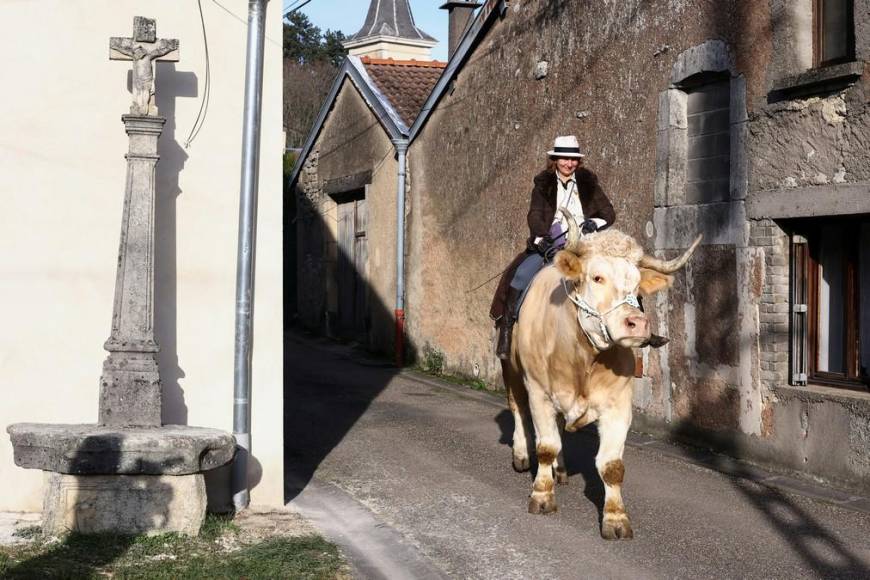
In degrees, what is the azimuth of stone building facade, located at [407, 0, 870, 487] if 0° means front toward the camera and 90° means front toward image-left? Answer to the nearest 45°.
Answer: approximately 45°

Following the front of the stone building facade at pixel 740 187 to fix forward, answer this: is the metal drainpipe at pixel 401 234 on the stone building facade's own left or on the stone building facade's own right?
on the stone building facade's own right

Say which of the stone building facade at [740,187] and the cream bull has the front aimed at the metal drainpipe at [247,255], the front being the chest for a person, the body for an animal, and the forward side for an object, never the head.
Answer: the stone building facade

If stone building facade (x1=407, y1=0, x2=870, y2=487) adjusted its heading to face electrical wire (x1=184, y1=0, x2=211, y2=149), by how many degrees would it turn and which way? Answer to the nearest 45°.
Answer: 0° — it already faces it

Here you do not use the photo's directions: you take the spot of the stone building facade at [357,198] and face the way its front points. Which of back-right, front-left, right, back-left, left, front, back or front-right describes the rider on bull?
front-left

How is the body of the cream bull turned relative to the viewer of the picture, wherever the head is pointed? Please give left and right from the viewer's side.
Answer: facing the viewer and to the right of the viewer

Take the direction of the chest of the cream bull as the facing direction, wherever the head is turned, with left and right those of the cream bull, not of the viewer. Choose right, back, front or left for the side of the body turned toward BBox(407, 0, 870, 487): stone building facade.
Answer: left

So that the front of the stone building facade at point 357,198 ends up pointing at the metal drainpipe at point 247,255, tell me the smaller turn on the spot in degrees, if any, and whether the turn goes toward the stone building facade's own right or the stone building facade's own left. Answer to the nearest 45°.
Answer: approximately 45° to the stone building facade's own left

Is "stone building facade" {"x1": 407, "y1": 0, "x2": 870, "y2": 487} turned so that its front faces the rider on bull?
yes

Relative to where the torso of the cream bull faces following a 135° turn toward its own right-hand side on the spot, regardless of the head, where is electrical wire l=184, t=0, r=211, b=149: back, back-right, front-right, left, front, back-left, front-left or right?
front

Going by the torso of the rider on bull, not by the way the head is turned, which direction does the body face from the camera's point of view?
toward the camera
